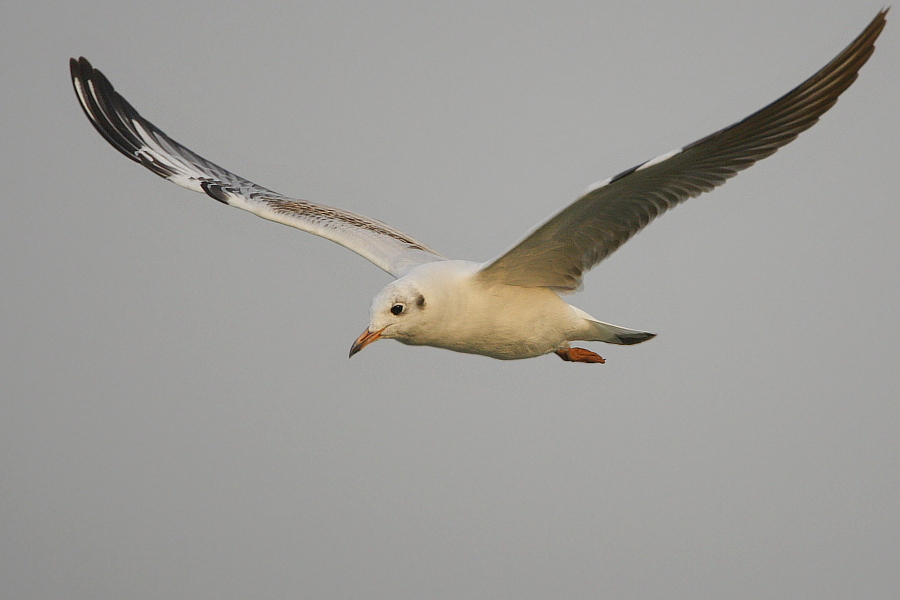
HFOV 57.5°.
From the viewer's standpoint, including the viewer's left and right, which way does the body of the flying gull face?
facing the viewer and to the left of the viewer
